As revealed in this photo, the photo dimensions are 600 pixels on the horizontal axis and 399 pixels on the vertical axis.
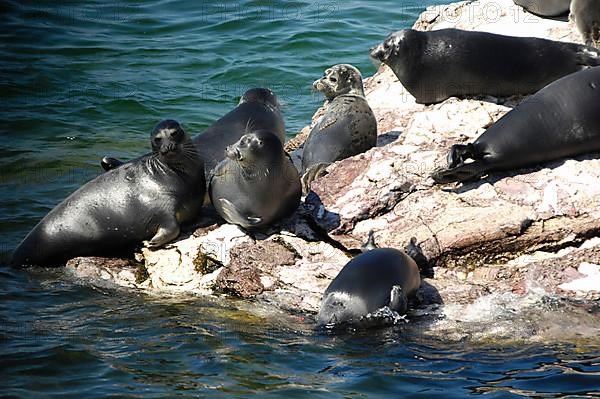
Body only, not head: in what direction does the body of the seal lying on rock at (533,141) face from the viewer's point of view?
to the viewer's right

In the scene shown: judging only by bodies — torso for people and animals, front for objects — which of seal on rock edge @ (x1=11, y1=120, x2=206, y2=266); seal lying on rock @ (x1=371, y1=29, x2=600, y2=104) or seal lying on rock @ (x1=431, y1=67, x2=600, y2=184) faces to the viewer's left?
seal lying on rock @ (x1=371, y1=29, x2=600, y2=104)

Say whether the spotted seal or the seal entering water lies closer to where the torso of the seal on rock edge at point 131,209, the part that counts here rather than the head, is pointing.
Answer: the spotted seal

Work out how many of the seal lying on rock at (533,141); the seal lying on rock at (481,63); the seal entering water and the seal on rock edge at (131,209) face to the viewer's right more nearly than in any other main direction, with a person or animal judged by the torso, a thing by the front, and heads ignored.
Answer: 2

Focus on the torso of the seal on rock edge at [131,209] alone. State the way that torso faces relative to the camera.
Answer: to the viewer's right

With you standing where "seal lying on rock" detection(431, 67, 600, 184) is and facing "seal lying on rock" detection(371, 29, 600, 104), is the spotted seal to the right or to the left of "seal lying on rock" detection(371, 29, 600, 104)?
left

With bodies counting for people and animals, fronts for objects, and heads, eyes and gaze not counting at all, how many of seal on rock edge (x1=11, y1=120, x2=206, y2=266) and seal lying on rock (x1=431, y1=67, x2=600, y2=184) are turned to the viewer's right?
2

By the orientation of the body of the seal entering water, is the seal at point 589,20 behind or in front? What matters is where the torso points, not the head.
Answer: behind

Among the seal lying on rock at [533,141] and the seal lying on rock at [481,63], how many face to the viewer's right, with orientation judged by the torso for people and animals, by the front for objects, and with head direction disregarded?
1

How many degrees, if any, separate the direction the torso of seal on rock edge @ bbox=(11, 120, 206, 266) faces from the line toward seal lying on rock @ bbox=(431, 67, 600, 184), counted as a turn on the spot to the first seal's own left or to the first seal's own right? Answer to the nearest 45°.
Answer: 0° — it already faces it

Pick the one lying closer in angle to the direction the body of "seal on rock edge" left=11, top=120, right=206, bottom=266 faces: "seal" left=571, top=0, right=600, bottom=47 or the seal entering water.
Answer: the seal

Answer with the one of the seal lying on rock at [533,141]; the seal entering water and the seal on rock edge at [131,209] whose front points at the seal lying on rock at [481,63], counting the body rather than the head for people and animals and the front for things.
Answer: the seal on rock edge

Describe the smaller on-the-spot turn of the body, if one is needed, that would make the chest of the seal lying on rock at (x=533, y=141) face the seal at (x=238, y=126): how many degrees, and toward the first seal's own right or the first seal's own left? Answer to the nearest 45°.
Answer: approximately 135° to the first seal's own left

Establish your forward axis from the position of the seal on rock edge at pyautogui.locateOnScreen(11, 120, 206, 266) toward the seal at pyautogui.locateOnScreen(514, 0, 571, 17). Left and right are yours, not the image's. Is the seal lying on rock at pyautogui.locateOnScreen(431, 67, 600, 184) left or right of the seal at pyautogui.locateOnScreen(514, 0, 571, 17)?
right

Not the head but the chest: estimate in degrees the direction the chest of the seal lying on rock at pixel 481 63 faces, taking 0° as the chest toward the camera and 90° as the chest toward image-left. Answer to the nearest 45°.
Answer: approximately 90°
